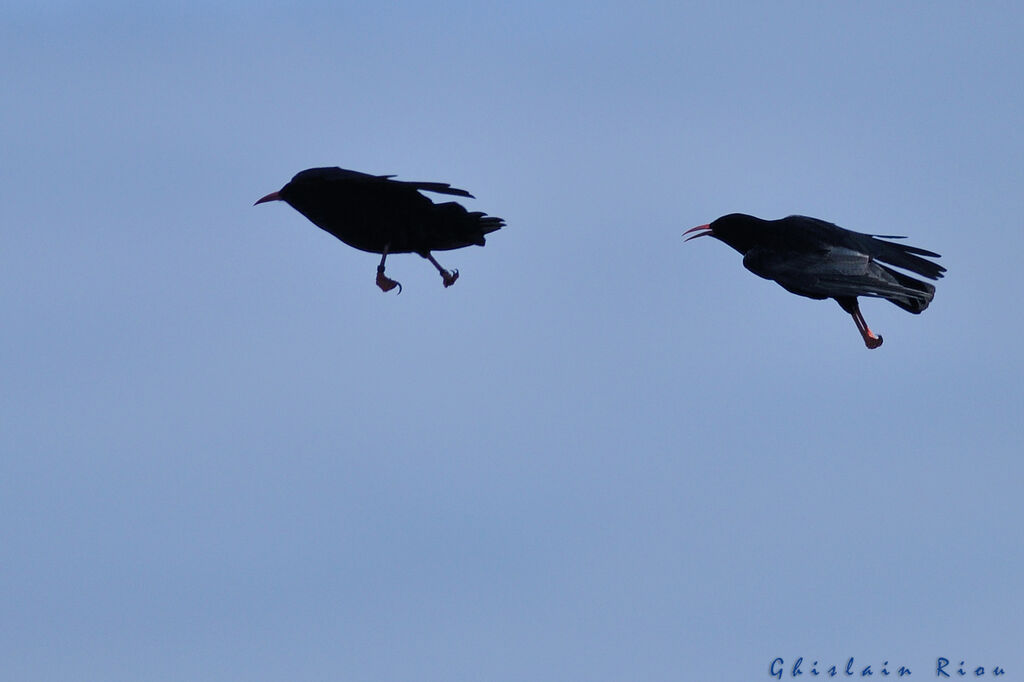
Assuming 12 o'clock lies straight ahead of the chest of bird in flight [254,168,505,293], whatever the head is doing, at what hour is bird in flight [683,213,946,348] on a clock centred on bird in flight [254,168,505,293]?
bird in flight [683,213,946,348] is roughly at 6 o'clock from bird in flight [254,168,505,293].

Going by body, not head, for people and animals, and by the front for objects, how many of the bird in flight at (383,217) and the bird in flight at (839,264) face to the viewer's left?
2

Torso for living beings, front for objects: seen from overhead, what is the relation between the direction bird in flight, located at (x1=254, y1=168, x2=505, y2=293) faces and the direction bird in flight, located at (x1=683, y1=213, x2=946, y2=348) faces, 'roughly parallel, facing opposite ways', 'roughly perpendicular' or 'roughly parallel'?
roughly parallel

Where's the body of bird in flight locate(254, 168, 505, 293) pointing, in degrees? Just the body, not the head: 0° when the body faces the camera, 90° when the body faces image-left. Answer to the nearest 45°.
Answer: approximately 90°

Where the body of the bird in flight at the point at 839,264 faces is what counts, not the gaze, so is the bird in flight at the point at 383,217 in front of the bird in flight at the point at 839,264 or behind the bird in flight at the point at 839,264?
in front

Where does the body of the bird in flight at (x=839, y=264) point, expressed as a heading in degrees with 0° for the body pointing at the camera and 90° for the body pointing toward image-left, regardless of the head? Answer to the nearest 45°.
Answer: approximately 90°
